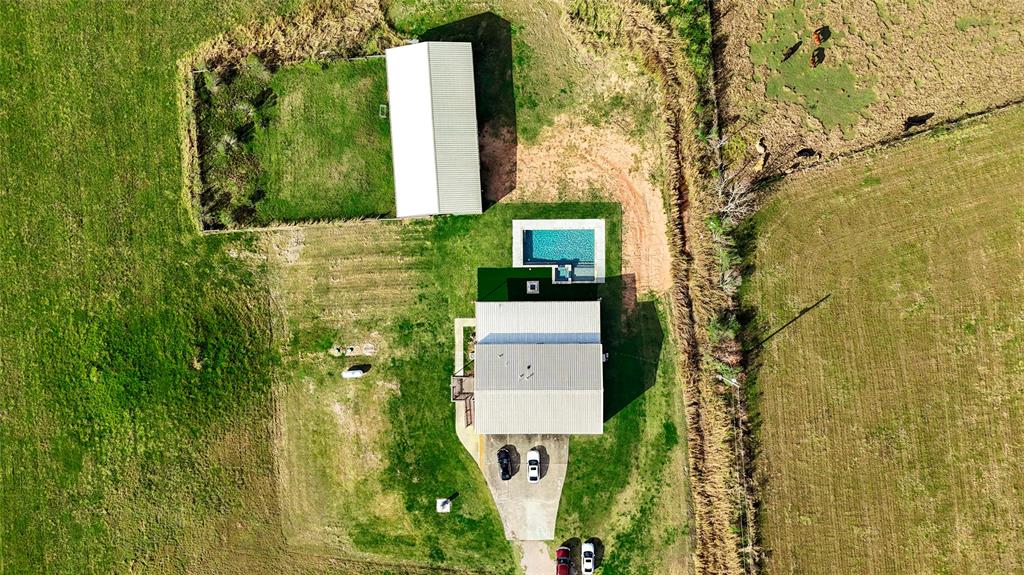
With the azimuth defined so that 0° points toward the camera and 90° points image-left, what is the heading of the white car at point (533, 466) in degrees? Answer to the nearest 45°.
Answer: approximately 180°

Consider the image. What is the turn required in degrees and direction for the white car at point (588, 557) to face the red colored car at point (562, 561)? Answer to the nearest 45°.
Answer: approximately 90° to its left

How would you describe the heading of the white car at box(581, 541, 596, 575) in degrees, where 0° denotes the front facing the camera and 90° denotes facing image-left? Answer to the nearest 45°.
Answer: approximately 180°

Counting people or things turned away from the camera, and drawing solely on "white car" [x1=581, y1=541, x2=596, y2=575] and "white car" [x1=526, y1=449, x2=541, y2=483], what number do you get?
2

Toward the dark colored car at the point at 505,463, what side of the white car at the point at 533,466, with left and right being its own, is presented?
left
